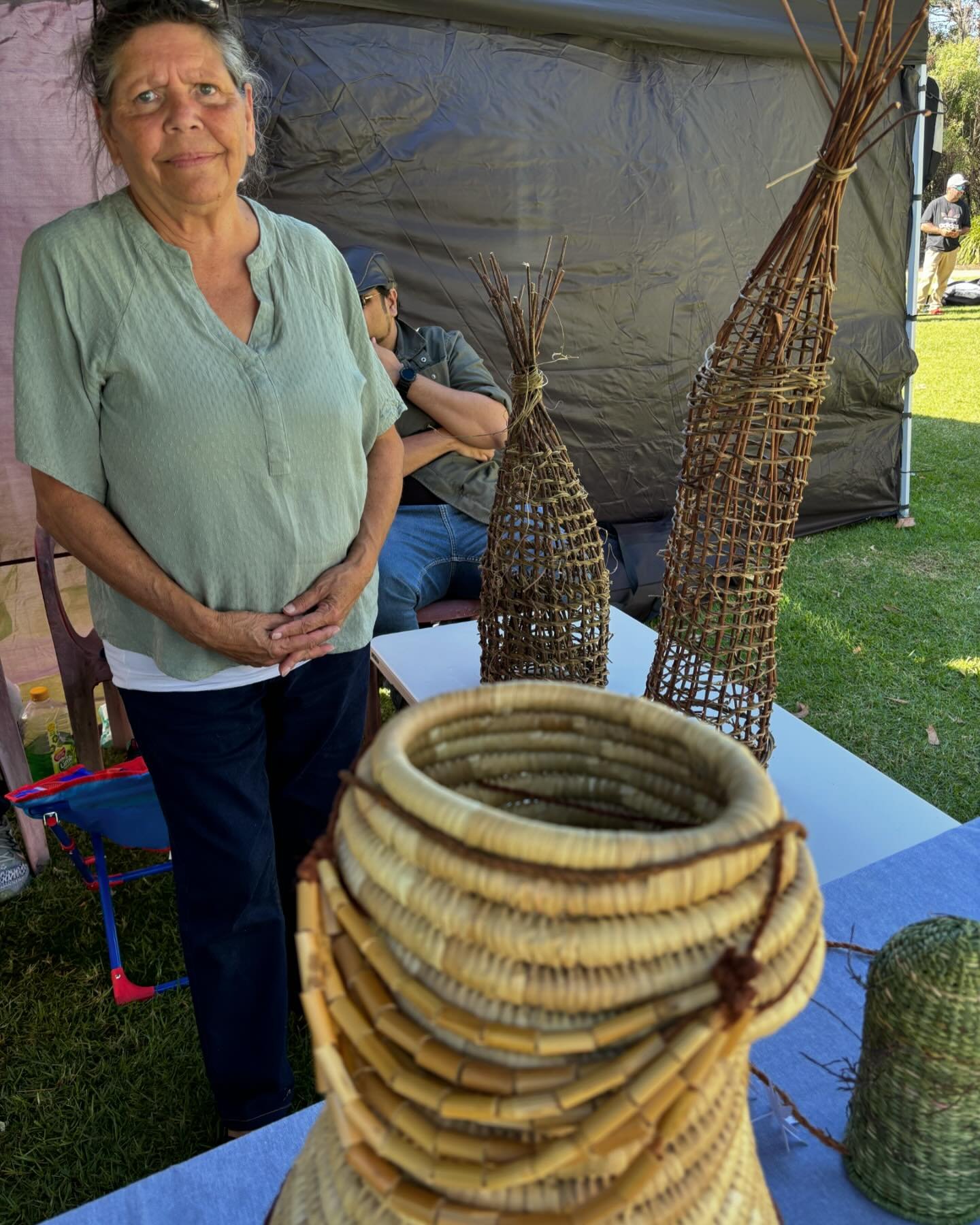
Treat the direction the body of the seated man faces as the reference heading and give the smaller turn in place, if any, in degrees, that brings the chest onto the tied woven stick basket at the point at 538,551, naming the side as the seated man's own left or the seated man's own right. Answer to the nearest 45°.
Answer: approximately 45° to the seated man's own left

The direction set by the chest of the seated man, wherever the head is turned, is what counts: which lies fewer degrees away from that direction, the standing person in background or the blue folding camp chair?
the blue folding camp chair

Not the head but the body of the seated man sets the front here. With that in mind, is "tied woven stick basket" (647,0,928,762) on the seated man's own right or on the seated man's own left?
on the seated man's own left

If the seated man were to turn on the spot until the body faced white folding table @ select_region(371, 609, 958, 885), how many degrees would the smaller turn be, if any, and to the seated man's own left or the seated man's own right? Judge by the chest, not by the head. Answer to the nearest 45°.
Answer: approximately 45° to the seated man's own left

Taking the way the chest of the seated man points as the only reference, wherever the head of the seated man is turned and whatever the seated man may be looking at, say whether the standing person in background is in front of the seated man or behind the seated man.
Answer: behind

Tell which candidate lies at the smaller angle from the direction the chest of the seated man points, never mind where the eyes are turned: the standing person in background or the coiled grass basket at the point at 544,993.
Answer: the coiled grass basket

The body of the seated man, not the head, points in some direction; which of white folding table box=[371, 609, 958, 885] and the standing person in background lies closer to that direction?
the white folding table
